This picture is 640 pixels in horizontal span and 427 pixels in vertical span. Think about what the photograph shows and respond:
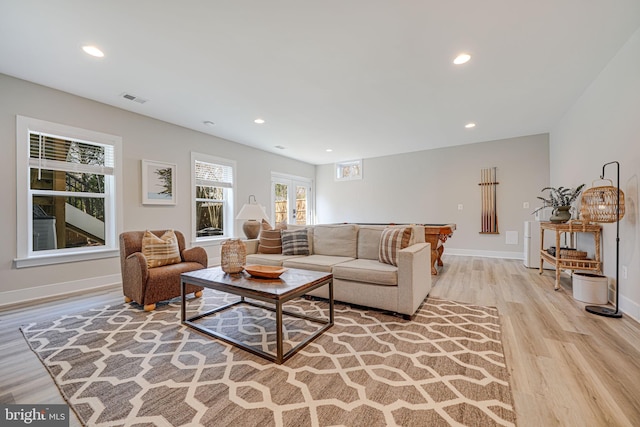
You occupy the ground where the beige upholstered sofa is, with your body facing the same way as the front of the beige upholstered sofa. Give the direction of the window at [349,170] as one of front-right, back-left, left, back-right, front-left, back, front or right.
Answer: back-right

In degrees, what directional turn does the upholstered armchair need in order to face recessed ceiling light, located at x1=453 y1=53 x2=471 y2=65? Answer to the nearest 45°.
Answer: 0° — it already faces it

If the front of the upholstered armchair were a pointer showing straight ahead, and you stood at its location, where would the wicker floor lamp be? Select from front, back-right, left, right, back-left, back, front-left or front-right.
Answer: front

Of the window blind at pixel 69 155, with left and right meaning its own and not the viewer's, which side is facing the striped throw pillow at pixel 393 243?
front

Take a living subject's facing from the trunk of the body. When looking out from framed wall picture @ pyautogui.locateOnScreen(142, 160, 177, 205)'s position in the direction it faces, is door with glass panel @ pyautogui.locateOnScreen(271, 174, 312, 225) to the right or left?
on its left

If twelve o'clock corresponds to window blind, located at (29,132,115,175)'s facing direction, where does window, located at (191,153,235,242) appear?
The window is roughly at 10 o'clock from the window blind.

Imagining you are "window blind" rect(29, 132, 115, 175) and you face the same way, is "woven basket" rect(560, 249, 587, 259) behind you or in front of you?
in front

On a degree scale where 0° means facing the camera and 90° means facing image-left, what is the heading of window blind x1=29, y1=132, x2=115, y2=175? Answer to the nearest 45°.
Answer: approximately 315°

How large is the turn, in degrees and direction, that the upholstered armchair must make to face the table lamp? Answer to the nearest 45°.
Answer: approximately 90° to its left

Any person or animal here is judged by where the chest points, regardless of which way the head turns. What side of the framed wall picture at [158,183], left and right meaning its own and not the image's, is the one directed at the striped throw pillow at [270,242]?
front

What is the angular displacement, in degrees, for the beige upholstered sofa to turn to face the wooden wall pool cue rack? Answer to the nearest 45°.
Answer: approximately 180°

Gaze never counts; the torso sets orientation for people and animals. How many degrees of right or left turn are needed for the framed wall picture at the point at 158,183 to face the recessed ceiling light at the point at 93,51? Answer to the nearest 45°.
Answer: approximately 45° to its right

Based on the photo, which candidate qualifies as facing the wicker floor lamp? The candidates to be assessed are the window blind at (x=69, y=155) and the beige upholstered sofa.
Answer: the window blind

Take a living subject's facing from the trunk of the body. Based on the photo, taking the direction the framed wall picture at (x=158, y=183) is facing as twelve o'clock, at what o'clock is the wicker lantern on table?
The wicker lantern on table is roughly at 1 o'clock from the framed wall picture.

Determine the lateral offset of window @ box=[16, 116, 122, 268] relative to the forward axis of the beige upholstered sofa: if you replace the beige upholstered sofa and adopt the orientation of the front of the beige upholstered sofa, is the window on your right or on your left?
on your right
